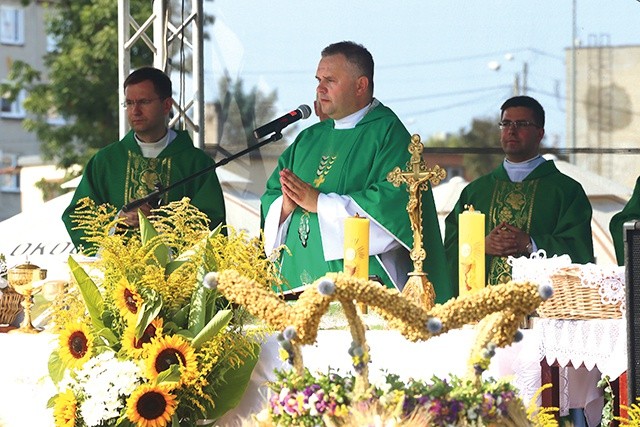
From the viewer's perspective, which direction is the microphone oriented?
to the viewer's right

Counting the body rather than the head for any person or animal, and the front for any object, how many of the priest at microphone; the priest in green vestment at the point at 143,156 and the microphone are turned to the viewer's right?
1

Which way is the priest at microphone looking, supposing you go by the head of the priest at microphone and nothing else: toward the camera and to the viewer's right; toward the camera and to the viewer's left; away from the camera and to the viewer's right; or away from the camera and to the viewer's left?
toward the camera and to the viewer's left

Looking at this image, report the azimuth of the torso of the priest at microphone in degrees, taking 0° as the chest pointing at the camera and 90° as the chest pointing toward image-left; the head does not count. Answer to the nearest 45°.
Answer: approximately 45°

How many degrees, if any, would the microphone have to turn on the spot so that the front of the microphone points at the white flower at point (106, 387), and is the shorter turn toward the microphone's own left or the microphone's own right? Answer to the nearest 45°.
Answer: approximately 135° to the microphone's own right

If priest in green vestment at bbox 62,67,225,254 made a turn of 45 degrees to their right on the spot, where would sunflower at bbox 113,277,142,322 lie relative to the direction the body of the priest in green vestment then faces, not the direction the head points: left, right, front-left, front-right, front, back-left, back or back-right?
left

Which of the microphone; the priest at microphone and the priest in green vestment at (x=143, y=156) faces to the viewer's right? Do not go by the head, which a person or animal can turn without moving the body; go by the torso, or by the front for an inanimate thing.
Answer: the microphone

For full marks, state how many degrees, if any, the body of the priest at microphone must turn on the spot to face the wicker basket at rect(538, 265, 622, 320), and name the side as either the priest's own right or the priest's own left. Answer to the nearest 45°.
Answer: approximately 90° to the priest's own left

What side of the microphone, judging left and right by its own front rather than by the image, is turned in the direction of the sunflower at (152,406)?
right

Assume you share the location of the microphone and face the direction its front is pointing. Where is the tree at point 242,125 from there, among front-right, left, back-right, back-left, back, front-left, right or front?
left

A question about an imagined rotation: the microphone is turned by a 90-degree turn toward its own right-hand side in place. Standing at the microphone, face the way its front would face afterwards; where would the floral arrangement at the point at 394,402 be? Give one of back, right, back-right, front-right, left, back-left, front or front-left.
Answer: front

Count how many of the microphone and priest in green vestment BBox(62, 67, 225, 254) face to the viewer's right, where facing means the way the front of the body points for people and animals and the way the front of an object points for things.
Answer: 1

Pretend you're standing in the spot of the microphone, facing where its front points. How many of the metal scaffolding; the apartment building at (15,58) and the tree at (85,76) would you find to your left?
3

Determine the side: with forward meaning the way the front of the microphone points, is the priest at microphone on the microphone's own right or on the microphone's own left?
on the microphone's own left

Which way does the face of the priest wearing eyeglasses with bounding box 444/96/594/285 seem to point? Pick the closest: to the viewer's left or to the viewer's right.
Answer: to the viewer's left
